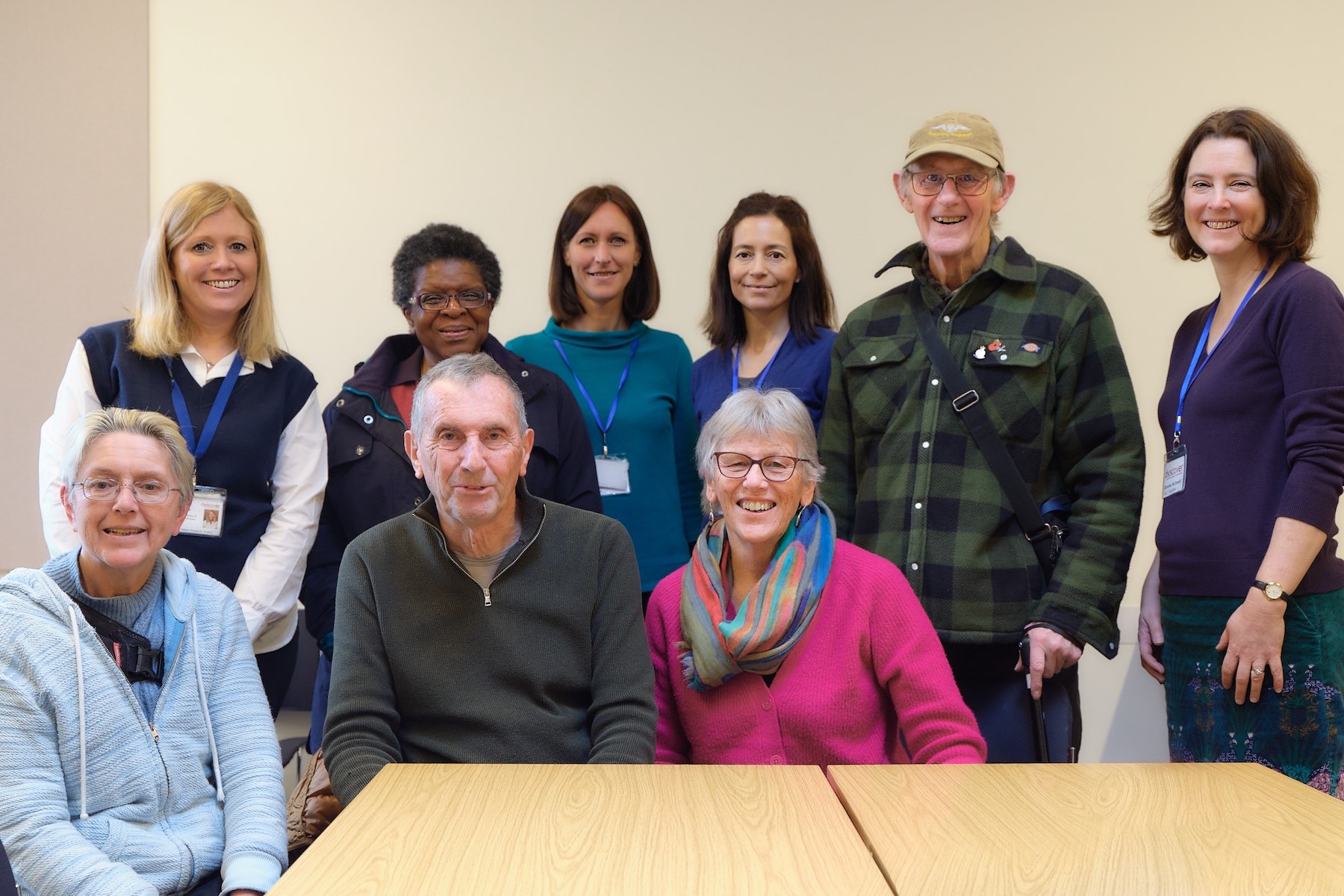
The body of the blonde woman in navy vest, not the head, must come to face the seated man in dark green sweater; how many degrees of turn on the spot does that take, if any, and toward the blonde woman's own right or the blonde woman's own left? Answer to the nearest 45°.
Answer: approximately 45° to the blonde woman's own left

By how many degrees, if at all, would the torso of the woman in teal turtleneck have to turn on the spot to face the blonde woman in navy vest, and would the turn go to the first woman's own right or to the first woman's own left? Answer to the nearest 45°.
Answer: approximately 45° to the first woman's own right

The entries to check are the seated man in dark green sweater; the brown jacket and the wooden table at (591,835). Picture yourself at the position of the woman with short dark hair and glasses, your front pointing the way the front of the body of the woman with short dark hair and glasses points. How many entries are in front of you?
3

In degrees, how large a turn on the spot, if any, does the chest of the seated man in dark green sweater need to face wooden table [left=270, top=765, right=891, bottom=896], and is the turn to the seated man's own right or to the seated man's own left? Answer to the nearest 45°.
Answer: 0° — they already face it

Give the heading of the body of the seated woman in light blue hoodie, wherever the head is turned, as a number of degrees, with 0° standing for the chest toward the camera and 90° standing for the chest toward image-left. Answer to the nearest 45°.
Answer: approximately 0°
